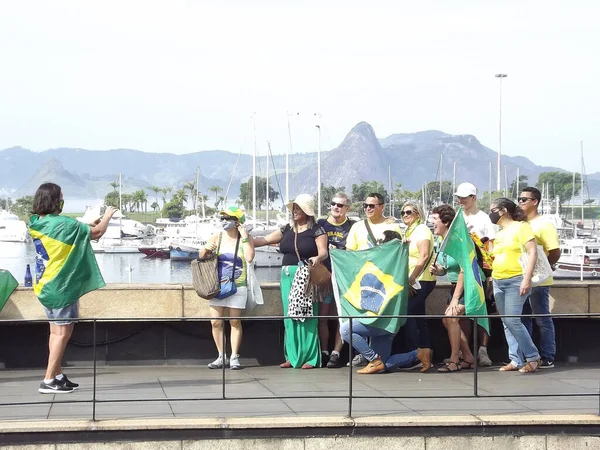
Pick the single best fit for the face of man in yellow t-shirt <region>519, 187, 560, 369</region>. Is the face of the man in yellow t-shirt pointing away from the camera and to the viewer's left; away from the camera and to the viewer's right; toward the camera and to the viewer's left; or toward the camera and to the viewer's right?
toward the camera and to the viewer's left

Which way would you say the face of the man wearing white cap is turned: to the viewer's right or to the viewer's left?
to the viewer's left

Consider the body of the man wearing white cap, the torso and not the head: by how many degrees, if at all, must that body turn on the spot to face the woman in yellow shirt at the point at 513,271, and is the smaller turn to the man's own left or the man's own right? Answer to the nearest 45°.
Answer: approximately 90° to the man's own left

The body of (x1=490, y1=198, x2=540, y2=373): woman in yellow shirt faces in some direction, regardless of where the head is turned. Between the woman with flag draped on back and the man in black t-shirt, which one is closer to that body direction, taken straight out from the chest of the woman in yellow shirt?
the woman with flag draped on back

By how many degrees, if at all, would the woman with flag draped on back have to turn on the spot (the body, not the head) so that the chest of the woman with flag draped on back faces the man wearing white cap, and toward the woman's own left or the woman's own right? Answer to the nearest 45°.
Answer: approximately 45° to the woman's own right

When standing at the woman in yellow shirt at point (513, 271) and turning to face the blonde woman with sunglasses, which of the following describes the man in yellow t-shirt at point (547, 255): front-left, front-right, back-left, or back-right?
back-right

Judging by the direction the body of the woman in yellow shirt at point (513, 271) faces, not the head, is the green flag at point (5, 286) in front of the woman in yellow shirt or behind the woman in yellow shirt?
in front

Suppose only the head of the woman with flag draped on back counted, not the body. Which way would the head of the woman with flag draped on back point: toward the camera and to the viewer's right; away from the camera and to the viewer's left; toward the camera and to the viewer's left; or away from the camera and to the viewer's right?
away from the camera and to the viewer's right

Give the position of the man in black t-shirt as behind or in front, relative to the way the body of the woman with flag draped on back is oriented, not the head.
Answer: in front

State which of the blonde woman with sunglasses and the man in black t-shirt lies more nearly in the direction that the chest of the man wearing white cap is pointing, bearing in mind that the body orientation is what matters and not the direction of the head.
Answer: the blonde woman with sunglasses

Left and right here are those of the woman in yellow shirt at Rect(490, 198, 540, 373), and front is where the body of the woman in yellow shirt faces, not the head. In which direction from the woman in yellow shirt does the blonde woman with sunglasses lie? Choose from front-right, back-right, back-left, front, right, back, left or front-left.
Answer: front-right

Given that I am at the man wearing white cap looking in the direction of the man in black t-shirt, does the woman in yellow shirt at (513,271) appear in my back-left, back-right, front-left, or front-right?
back-left
